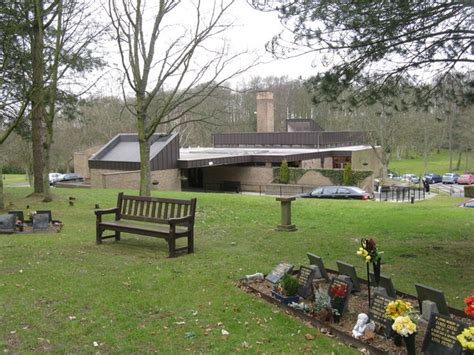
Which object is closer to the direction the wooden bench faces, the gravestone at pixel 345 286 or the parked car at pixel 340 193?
the gravestone

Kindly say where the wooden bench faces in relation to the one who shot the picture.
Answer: facing the viewer and to the left of the viewer

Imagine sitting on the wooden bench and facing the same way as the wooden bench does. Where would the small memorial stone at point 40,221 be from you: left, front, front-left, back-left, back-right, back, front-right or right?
right

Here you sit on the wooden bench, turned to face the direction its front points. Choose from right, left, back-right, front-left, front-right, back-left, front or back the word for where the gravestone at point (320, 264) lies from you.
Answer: left

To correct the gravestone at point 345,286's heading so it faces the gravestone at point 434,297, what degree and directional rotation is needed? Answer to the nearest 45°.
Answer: approximately 135° to its left

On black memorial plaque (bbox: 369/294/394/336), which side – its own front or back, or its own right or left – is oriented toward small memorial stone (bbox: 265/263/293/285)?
right

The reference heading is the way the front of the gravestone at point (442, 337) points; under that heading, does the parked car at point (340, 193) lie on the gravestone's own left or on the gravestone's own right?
on the gravestone's own right

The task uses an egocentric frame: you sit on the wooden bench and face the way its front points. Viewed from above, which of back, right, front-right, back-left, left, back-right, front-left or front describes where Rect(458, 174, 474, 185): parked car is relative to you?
back
